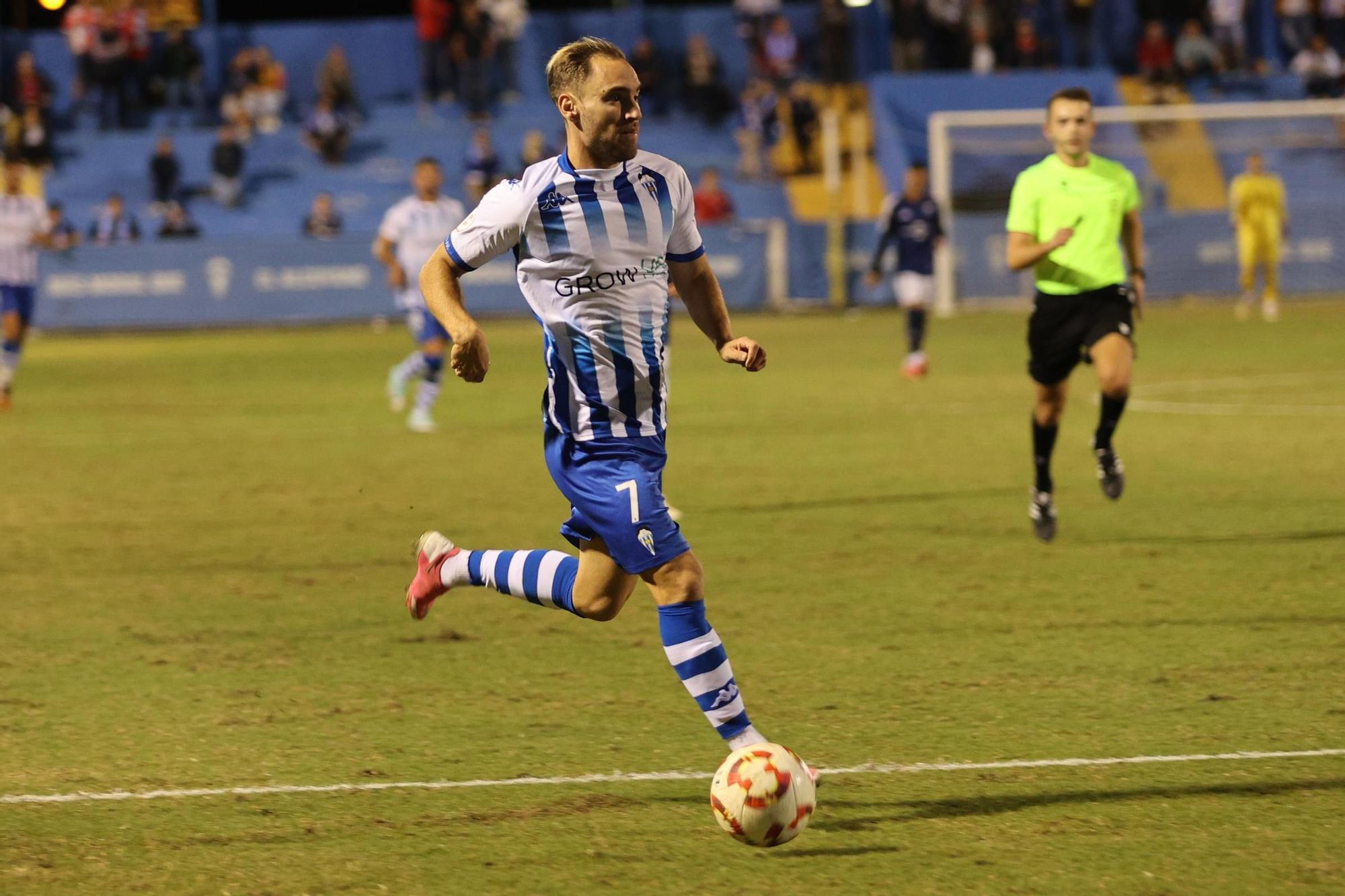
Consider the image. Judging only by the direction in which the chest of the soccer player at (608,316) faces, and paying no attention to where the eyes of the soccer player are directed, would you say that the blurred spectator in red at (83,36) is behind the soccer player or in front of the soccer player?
behind

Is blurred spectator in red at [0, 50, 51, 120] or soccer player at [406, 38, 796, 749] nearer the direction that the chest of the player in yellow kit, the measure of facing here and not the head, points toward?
the soccer player

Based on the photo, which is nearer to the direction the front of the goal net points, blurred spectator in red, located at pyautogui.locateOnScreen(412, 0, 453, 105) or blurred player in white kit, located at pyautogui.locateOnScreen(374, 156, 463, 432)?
the blurred player in white kit

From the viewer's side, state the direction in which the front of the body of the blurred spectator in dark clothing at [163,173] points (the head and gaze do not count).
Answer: toward the camera

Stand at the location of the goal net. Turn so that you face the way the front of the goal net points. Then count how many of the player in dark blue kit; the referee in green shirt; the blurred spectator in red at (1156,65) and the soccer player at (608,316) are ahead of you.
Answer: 3

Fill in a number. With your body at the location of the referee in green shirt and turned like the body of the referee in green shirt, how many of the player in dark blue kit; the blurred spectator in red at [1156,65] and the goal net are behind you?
3

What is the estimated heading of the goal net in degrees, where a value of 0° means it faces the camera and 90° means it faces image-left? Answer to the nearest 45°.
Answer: approximately 0°

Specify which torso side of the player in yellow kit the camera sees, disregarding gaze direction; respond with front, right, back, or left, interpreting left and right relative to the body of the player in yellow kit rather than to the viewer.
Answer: front

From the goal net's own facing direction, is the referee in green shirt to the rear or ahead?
ahead

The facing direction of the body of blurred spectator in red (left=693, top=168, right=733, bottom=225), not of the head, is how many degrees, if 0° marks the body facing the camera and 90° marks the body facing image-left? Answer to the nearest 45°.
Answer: approximately 0°

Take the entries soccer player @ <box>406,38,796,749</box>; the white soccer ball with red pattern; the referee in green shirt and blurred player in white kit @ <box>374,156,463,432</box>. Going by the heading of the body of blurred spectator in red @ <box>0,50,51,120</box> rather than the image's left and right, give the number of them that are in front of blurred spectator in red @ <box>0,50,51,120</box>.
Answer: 4
